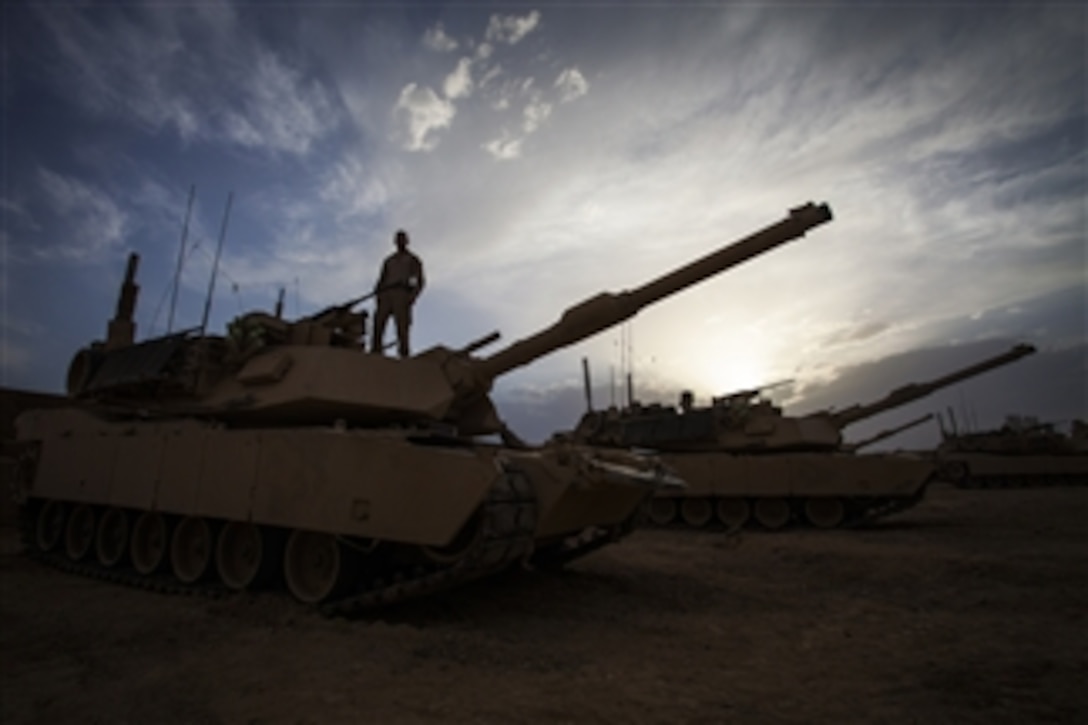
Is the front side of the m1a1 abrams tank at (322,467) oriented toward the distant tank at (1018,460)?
no

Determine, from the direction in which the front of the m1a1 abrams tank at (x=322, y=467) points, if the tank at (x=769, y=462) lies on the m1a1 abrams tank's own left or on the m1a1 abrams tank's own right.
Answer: on the m1a1 abrams tank's own left
